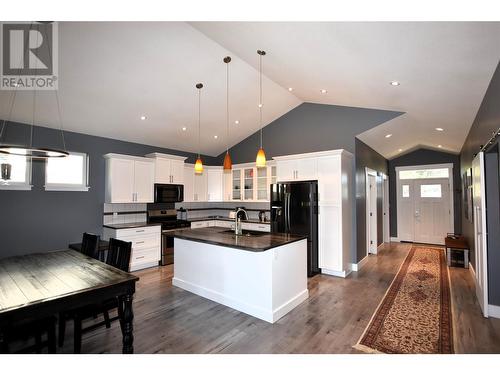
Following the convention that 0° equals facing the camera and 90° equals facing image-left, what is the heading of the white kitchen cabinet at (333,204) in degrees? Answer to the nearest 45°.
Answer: approximately 45°

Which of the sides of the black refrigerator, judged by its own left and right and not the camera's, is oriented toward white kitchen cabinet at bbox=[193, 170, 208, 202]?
right

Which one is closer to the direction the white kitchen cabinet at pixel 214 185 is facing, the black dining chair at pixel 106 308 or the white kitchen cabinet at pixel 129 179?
the black dining chair

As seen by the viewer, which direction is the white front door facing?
toward the camera

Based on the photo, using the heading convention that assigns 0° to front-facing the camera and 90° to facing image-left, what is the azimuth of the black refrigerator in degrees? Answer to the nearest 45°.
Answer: approximately 45°

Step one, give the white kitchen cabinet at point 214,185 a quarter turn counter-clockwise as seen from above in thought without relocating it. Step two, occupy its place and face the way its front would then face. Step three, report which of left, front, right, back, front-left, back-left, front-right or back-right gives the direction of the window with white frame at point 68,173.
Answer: back-right

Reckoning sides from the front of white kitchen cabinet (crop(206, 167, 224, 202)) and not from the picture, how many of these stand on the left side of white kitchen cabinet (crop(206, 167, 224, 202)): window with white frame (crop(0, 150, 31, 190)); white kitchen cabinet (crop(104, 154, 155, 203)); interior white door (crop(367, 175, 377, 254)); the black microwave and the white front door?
2

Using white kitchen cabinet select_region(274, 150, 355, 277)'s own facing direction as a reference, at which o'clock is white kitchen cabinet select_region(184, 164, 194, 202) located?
white kitchen cabinet select_region(184, 164, 194, 202) is roughly at 2 o'clock from white kitchen cabinet select_region(274, 150, 355, 277).

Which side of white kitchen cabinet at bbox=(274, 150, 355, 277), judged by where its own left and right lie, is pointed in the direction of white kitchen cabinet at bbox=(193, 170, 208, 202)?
right

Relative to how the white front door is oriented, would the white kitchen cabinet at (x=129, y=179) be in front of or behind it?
in front

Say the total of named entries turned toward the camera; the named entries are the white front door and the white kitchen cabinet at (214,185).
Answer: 2

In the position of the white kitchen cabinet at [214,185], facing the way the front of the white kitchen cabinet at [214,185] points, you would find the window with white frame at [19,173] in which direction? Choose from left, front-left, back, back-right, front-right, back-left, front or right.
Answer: front-right

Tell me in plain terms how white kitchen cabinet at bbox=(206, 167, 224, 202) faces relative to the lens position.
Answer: facing the viewer

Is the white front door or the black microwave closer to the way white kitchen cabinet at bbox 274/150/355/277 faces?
the black microwave
